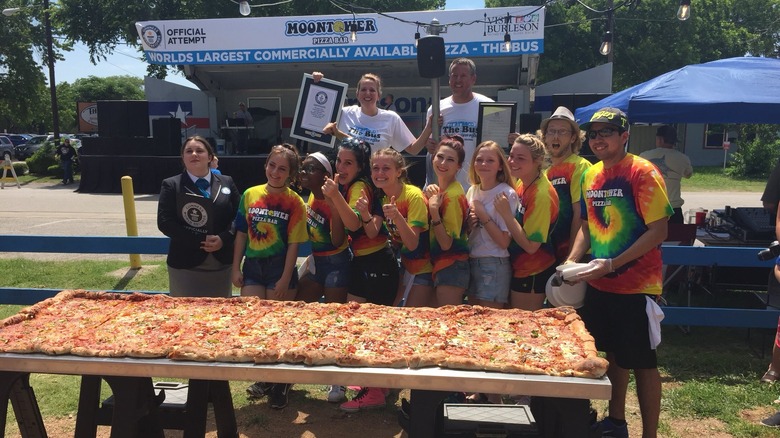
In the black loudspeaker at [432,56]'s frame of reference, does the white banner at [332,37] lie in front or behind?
behind

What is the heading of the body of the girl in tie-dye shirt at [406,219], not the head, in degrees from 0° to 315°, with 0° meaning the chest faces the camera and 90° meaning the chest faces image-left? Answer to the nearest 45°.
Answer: approximately 45°

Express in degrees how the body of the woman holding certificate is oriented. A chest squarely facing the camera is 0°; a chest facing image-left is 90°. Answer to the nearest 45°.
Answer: approximately 0°

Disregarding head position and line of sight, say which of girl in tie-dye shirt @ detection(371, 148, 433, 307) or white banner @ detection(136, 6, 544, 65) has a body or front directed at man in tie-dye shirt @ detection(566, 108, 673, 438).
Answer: the white banner

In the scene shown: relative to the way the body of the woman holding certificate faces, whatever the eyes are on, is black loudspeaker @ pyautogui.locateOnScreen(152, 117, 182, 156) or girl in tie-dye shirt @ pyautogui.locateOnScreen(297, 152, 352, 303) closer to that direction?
the girl in tie-dye shirt

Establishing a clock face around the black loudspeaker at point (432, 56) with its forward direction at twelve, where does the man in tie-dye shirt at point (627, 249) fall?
The man in tie-dye shirt is roughly at 11 o'clock from the black loudspeaker.

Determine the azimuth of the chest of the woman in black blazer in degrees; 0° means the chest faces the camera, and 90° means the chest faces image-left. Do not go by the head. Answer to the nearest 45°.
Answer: approximately 0°

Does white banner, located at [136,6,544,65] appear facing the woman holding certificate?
yes
